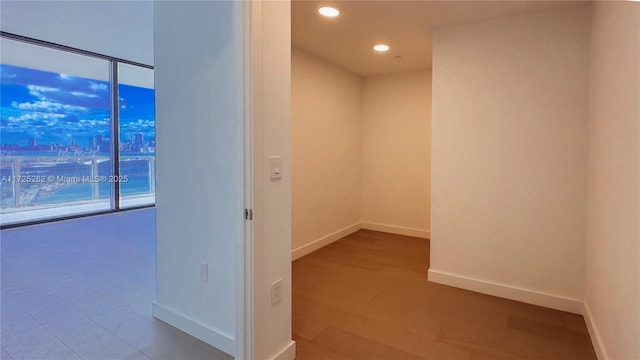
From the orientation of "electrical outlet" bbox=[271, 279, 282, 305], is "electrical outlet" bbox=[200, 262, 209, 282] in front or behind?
behind

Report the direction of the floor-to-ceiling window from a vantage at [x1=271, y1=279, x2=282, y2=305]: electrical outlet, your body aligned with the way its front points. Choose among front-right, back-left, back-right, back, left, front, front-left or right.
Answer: back

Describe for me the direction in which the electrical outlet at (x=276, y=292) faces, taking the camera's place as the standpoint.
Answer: facing the viewer and to the right of the viewer

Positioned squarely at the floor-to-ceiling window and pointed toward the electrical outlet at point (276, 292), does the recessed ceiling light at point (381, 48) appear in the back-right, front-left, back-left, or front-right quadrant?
front-left

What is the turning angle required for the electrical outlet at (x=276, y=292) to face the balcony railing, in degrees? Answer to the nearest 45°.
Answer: approximately 180°

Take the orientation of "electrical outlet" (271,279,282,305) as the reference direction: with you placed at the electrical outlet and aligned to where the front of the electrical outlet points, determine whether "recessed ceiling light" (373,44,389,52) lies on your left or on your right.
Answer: on your left
